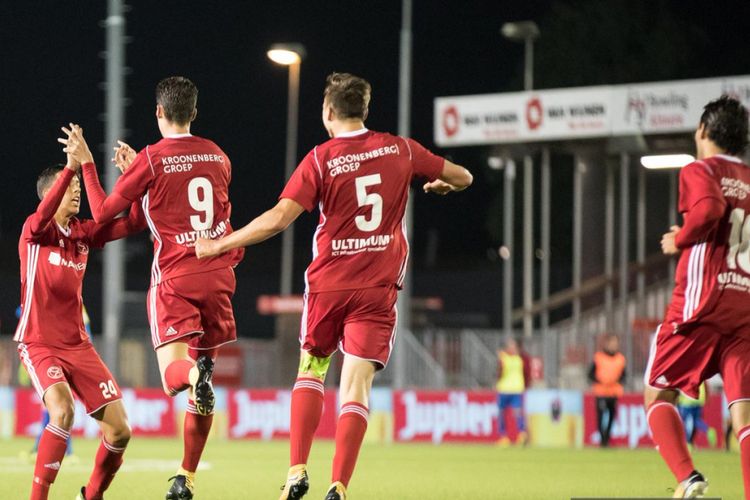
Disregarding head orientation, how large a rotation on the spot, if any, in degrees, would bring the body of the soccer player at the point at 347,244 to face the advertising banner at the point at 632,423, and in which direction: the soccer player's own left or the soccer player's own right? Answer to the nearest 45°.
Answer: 0° — they already face it

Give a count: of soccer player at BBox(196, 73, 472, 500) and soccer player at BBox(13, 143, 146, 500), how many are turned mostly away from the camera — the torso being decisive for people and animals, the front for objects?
1

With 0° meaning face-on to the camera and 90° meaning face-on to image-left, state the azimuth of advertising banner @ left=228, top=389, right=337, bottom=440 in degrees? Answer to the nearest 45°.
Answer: approximately 0°

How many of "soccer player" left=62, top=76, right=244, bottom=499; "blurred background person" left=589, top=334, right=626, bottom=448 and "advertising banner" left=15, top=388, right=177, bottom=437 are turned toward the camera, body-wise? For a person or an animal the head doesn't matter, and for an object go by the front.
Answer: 2

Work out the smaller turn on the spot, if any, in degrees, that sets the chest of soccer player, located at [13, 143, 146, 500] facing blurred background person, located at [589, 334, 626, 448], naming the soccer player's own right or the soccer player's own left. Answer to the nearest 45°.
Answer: approximately 90° to the soccer player's own left

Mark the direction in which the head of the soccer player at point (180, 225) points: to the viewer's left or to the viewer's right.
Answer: to the viewer's left
